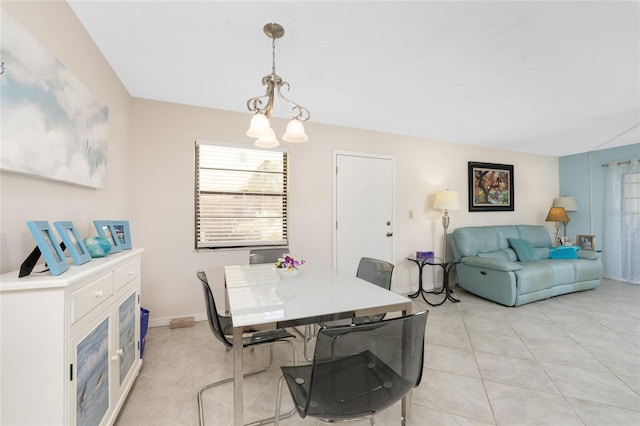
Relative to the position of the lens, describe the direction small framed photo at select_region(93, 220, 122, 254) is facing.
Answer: facing the viewer and to the right of the viewer

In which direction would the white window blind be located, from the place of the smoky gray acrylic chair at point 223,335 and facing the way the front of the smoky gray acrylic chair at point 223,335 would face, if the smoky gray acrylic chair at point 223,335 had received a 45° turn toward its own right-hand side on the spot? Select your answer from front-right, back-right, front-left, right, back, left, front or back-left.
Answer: back-left

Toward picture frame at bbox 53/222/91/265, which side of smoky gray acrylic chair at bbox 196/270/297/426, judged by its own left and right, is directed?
back

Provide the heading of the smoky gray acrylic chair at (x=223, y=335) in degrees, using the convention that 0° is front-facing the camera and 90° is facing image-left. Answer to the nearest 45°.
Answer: approximately 270°

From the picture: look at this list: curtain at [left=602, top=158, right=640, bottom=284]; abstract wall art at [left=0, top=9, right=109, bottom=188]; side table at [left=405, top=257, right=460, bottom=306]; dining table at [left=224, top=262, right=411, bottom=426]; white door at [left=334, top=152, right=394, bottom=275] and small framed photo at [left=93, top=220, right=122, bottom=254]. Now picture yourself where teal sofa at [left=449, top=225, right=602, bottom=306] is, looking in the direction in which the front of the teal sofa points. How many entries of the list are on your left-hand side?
1

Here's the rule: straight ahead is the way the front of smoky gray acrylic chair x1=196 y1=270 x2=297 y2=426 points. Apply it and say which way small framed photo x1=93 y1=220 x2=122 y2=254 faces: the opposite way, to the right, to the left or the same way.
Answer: the same way

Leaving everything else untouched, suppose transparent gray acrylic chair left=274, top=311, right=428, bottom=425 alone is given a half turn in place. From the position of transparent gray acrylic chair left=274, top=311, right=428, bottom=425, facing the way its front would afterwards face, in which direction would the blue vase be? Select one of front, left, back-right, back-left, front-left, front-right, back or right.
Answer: back-right

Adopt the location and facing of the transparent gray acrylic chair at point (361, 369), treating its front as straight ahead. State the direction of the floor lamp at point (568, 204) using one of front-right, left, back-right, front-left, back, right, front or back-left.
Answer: right

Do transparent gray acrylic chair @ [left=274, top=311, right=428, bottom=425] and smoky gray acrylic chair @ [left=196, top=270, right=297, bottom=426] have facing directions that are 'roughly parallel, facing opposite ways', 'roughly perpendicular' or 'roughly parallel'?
roughly perpendicular

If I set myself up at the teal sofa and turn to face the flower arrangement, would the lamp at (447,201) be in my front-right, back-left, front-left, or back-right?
front-right

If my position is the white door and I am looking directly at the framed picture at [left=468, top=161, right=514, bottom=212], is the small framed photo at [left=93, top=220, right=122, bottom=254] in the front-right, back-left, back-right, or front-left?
back-right

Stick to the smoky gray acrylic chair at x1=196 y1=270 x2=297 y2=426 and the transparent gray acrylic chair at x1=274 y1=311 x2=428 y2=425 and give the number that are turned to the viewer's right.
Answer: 1

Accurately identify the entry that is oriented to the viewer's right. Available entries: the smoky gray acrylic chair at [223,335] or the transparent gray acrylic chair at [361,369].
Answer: the smoky gray acrylic chair at [223,335]

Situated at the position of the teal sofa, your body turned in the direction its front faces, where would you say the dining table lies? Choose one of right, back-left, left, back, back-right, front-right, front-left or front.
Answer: front-right

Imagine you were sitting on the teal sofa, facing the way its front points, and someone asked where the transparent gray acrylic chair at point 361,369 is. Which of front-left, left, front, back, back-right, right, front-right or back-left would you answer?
front-right

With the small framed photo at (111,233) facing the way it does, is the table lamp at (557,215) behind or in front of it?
in front

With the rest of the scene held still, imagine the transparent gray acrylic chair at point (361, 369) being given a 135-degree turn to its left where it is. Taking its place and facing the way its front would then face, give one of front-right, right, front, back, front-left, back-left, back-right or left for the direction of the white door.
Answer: back

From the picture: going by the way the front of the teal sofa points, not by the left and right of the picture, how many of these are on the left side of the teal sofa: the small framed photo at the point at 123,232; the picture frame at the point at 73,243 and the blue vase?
0
